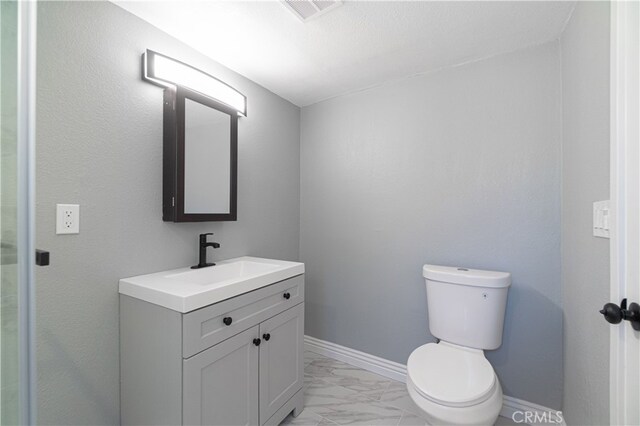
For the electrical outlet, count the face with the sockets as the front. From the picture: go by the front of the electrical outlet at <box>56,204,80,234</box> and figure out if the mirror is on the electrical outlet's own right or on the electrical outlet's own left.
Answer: on the electrical outlet's own left

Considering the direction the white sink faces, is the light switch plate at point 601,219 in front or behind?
in front

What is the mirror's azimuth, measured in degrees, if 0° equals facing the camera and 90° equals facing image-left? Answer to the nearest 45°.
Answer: approximately 315°

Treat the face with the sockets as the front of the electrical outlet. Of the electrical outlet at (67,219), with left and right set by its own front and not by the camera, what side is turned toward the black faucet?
left

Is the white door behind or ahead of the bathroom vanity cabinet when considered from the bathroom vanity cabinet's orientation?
ahead

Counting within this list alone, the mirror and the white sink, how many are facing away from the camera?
0

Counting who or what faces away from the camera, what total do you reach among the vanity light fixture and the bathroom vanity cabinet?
0

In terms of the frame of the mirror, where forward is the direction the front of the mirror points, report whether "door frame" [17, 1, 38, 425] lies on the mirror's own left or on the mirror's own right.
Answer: on the mirror's own right

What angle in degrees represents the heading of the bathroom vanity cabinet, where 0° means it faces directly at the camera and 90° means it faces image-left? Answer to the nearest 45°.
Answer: approximately 315°
